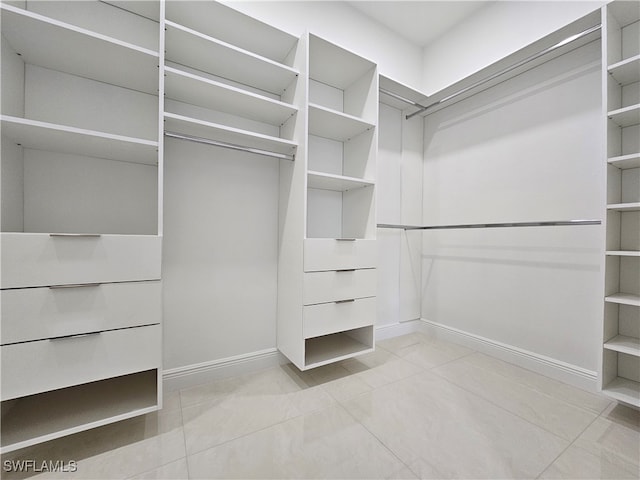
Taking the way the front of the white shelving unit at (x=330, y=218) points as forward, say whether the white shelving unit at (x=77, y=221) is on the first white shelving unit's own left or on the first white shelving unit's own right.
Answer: on the first white shelving unit's own right

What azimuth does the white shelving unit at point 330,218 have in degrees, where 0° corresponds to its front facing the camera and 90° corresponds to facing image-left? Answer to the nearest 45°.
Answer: approximately 315°
